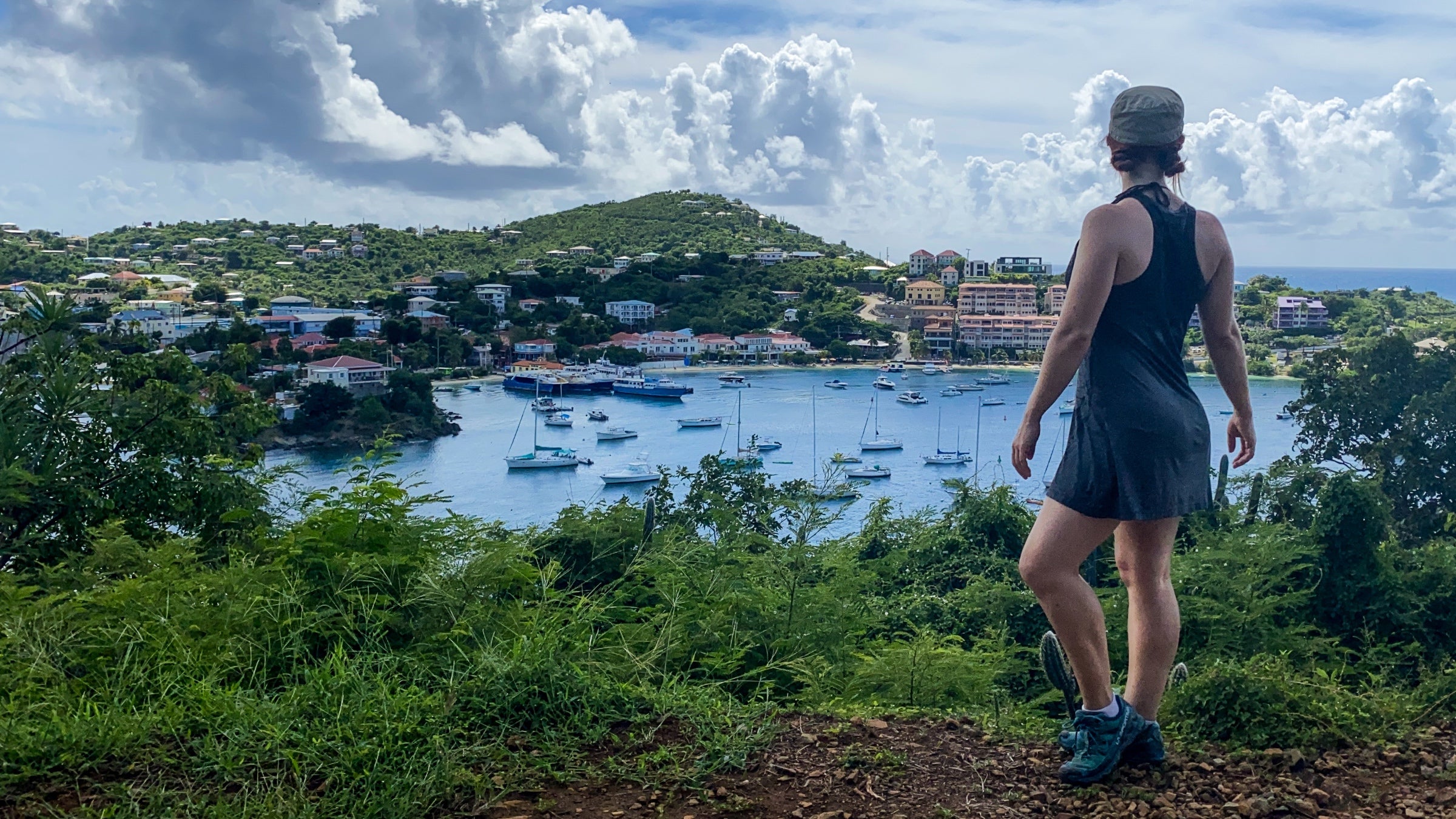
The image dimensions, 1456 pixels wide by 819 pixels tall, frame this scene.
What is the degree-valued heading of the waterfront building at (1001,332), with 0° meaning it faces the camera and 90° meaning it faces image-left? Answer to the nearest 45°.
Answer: approximately 0°

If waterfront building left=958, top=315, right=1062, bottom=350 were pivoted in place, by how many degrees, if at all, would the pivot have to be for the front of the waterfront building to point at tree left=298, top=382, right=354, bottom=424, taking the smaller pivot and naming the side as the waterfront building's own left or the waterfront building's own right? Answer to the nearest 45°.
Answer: approximately 45° to the waterfront building's own right

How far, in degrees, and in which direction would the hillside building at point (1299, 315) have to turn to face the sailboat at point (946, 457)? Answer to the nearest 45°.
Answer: approximately 45° to its right

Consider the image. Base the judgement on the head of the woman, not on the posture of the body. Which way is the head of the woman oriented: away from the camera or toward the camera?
away from the camera

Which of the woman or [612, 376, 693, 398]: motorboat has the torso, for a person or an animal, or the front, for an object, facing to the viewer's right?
the motorboat

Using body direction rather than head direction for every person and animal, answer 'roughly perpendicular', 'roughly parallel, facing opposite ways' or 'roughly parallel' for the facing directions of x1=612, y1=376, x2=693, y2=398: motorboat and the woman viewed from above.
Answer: roughly perpendicular

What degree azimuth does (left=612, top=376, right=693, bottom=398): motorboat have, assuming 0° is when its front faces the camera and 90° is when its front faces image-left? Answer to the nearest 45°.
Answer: approximately 270°

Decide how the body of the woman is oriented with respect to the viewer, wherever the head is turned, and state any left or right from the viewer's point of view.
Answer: facing away from the viewer and to the left of the viewer
